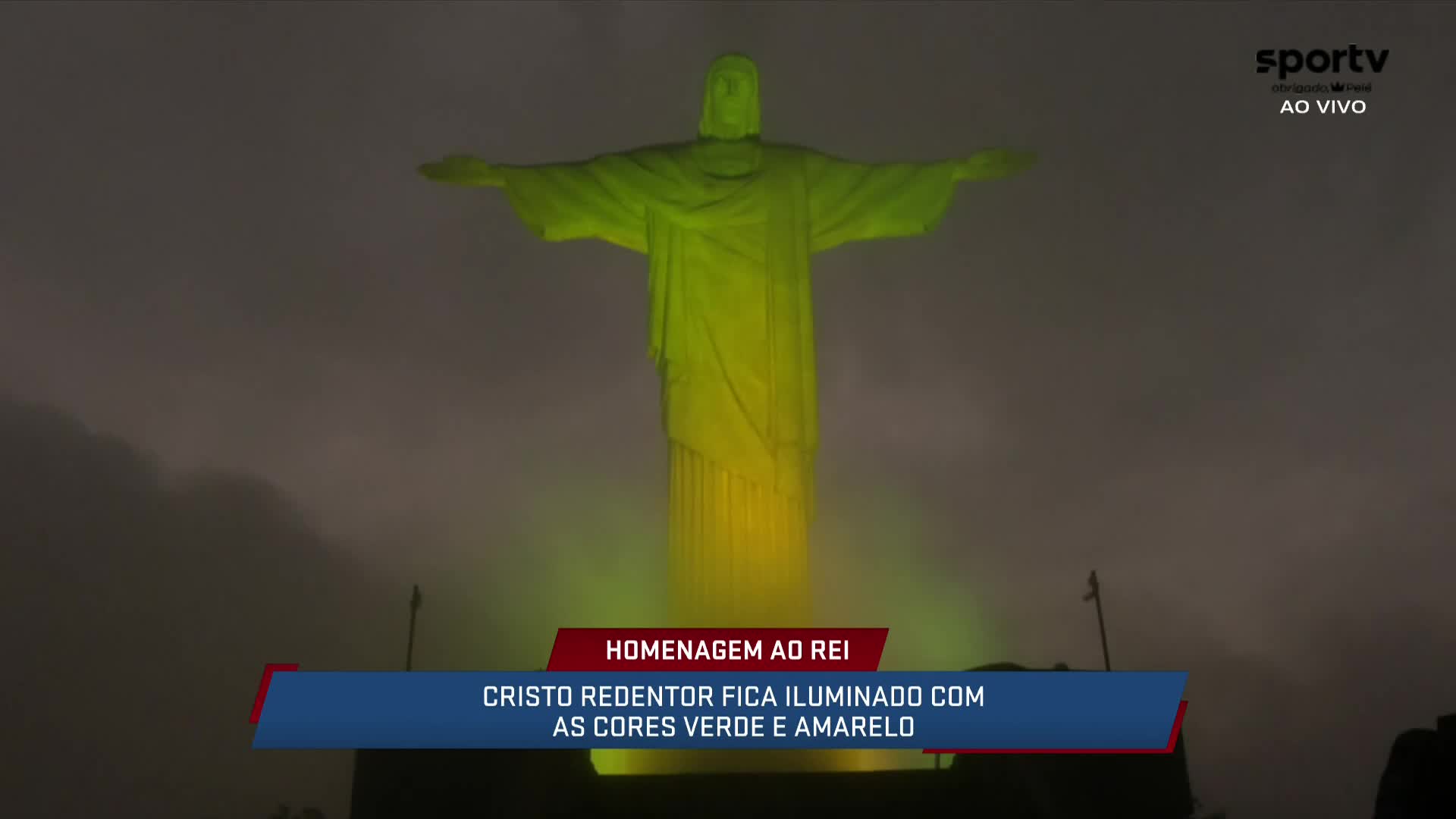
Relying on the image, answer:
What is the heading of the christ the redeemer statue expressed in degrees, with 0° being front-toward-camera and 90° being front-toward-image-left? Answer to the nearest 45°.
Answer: approximately 0°
